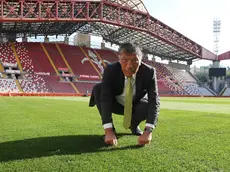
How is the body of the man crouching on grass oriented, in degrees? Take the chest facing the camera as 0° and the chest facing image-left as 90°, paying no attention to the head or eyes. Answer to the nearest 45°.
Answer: approximately 0°
